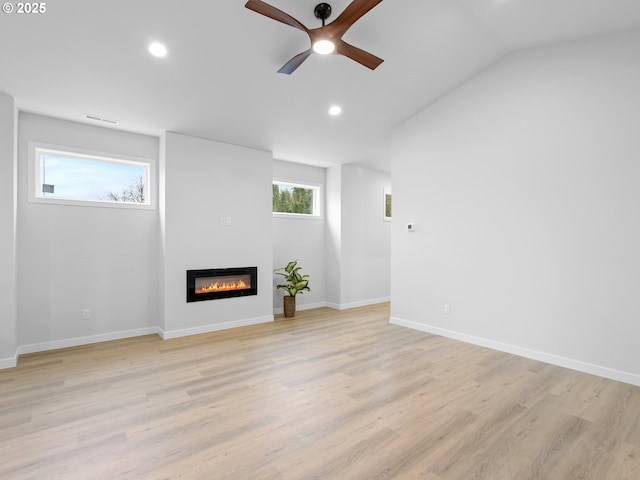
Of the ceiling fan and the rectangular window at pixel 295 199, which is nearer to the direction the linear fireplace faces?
the ceiling fan

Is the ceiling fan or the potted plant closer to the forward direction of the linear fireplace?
the ceiling fan

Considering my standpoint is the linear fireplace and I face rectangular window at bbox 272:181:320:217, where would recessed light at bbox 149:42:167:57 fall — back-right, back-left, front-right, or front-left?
back-right

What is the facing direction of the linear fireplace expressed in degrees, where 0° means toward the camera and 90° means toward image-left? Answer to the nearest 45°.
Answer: approximately 315°

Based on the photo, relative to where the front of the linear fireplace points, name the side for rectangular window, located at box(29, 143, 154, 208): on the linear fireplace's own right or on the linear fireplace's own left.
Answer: on the linear fireplace's own right

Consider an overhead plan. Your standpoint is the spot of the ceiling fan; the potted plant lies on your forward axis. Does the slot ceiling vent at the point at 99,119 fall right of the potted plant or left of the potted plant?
left

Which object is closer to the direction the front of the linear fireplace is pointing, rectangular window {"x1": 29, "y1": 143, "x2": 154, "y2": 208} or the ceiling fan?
the ceiling fan

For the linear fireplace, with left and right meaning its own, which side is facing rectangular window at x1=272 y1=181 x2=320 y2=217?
left
